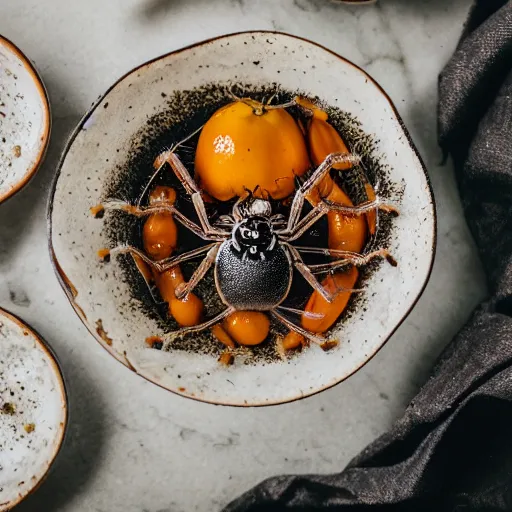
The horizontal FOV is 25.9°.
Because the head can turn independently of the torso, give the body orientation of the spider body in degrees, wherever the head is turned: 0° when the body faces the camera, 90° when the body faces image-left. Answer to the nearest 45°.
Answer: approximately 180°

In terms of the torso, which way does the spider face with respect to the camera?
away from the camera
